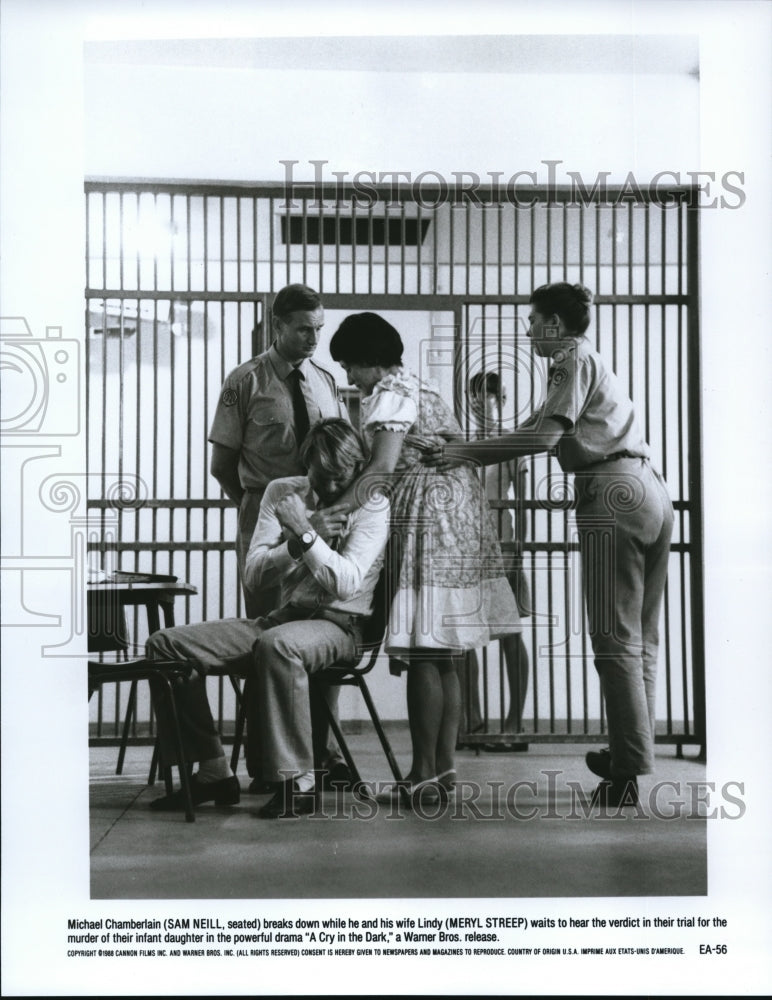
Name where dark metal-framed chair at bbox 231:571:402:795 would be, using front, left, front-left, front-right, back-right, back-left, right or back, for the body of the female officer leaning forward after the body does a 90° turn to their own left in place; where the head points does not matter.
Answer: front-right

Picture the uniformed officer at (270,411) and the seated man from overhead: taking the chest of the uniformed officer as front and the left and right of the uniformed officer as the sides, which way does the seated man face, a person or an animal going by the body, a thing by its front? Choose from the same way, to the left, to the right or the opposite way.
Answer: to the right

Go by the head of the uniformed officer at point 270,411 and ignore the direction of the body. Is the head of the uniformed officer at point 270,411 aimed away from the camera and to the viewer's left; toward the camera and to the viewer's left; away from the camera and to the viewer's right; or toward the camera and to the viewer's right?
toward the camera and to the viewer's right

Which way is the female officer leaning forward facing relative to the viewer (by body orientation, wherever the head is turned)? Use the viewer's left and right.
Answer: facing away from the viewer and to the left of the viewer

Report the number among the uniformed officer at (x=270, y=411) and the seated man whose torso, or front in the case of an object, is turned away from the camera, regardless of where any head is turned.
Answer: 0

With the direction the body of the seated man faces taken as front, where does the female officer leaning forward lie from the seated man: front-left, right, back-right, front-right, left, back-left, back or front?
back-left

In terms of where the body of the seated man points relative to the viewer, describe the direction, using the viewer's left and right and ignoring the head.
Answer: facing the viewer and to the left of the viewer

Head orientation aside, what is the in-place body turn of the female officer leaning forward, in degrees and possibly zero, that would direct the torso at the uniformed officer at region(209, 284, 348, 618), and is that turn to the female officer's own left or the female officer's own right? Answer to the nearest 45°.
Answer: approximately 45° to the female officer's own left

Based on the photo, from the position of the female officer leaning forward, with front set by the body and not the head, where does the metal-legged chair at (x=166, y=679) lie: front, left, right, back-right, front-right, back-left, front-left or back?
front-left

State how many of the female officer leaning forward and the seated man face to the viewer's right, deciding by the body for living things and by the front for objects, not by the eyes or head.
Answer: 0

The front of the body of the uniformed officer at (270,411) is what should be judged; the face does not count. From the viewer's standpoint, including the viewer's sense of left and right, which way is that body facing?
facing the viewer and to the right of the viewer
